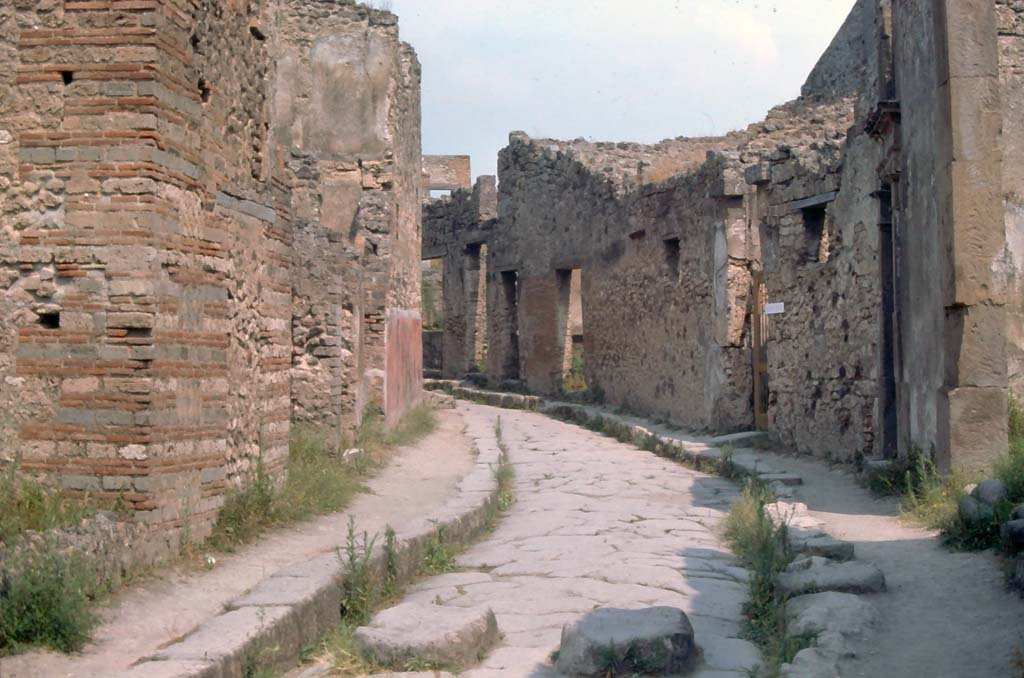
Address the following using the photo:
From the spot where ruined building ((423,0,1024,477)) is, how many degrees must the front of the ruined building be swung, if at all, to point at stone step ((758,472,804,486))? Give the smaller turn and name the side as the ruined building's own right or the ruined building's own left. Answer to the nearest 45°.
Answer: approximately 45° to the ruined building's own left

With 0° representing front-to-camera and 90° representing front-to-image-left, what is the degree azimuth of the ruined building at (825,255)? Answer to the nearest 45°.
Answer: approximately 45°

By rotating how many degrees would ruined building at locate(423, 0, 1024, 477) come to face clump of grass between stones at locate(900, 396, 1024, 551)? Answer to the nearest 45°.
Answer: approximately 45° to its left

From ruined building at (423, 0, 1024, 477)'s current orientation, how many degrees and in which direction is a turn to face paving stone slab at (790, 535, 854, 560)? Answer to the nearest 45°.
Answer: approximately 45° to its left

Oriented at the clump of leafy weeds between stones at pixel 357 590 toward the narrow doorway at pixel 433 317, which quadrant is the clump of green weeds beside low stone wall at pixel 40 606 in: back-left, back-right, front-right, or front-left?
back-left
